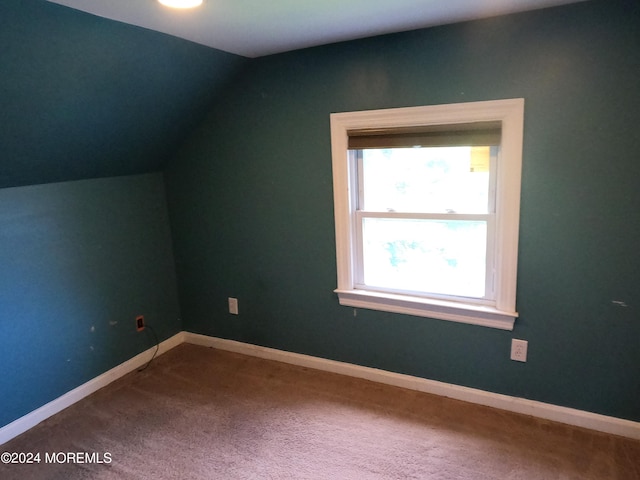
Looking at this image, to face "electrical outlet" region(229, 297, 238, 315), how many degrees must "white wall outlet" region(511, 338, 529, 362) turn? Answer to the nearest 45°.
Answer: approximately 90° to its right

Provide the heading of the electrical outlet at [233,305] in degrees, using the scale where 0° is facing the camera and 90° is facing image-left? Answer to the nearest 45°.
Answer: approximately 45°

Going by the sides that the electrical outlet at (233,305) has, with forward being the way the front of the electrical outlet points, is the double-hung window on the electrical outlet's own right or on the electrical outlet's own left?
on the electrical outlet's own left
